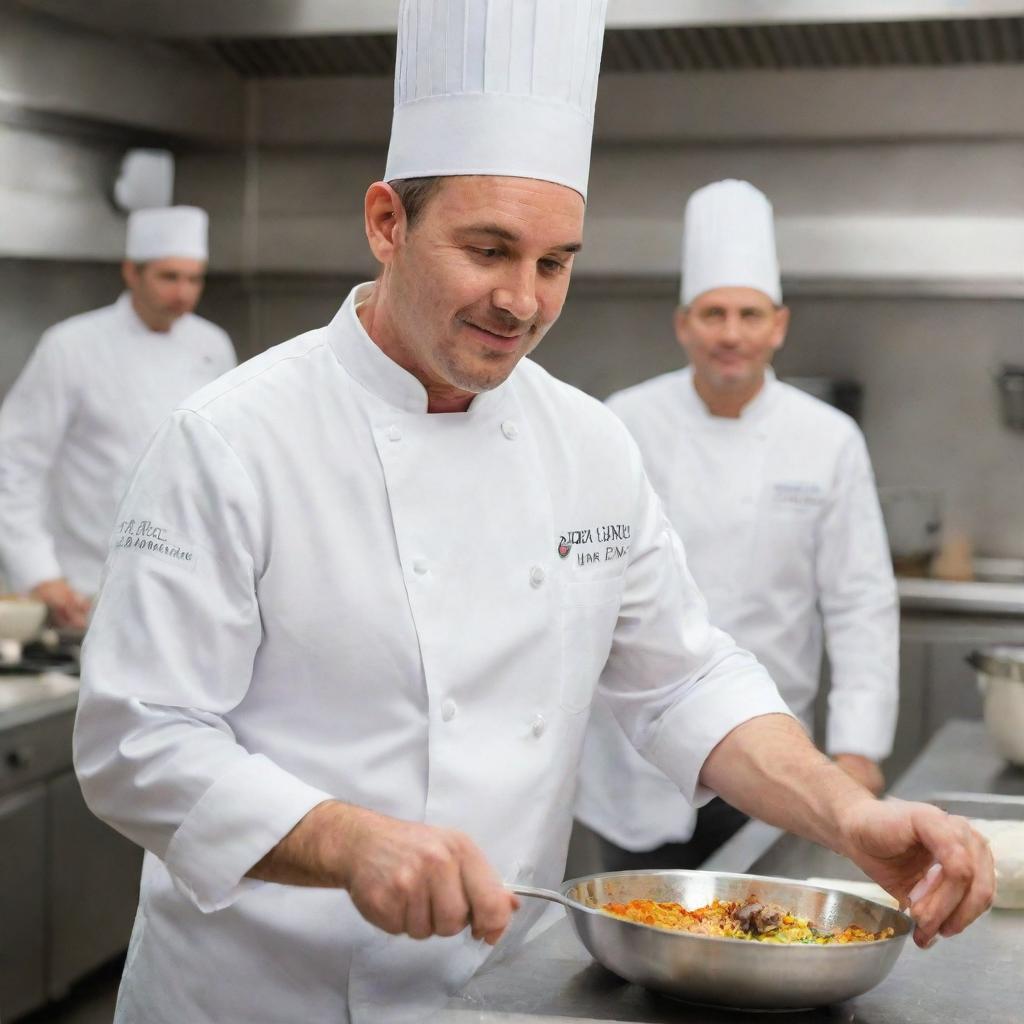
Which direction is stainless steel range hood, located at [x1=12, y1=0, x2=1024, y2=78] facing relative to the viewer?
toward the camera

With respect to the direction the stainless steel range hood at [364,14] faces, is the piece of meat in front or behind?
in front

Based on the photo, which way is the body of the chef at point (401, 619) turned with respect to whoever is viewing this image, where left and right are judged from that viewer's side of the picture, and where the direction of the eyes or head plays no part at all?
facing the viewer and to the right of the viewer

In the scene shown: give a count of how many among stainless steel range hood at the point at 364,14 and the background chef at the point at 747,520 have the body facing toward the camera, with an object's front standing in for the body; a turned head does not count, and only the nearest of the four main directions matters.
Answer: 2

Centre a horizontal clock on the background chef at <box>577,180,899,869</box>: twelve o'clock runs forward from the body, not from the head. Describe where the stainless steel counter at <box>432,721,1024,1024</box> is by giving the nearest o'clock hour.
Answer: The stainless steel counter is roughly at 12 o'clock from the background chef.

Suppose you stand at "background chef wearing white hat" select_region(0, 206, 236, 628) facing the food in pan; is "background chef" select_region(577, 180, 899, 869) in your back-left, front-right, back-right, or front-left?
front-left

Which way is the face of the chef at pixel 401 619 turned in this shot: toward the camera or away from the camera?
toward the camera

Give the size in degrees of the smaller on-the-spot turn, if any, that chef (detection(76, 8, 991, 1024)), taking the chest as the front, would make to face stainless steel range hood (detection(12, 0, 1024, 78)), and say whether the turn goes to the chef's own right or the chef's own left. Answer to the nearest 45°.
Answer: approximately 135° to the chef's own left

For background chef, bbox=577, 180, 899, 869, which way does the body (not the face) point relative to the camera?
toward the camera

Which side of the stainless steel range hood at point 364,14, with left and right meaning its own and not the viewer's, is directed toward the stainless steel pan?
front

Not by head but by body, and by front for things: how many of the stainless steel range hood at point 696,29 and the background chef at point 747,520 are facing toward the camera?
2

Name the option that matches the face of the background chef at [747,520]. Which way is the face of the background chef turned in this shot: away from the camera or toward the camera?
toward the camera

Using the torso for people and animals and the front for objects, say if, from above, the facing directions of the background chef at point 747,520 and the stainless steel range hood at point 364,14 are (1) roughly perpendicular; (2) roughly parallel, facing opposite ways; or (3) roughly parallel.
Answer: roughly parallel
